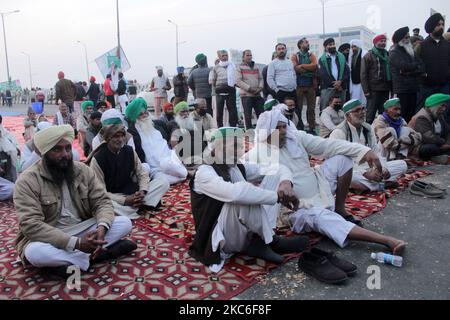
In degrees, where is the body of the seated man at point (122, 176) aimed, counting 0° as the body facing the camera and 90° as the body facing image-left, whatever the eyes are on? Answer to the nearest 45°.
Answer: approximately 315°

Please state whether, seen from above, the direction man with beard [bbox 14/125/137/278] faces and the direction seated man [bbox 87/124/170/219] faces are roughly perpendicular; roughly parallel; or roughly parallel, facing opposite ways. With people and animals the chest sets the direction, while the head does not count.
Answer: roughly parallel

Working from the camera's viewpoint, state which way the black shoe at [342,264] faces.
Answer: facing the viewer and to the right of the viewer

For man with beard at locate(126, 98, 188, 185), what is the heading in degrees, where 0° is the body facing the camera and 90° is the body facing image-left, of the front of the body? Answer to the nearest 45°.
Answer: approximately 315°

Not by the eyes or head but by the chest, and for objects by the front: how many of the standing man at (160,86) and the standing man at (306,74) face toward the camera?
2

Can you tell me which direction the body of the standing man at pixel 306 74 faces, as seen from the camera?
toward the camera

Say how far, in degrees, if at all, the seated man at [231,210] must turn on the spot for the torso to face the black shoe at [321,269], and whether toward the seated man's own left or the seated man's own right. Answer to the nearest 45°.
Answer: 0° — they already face it

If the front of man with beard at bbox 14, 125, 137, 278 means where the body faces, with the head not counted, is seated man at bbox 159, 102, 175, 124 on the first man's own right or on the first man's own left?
on the first man's own left

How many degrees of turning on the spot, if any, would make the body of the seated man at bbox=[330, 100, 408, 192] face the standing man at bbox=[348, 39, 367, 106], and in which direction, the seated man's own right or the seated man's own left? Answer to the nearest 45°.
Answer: approximately 135° to the seated man's own left
